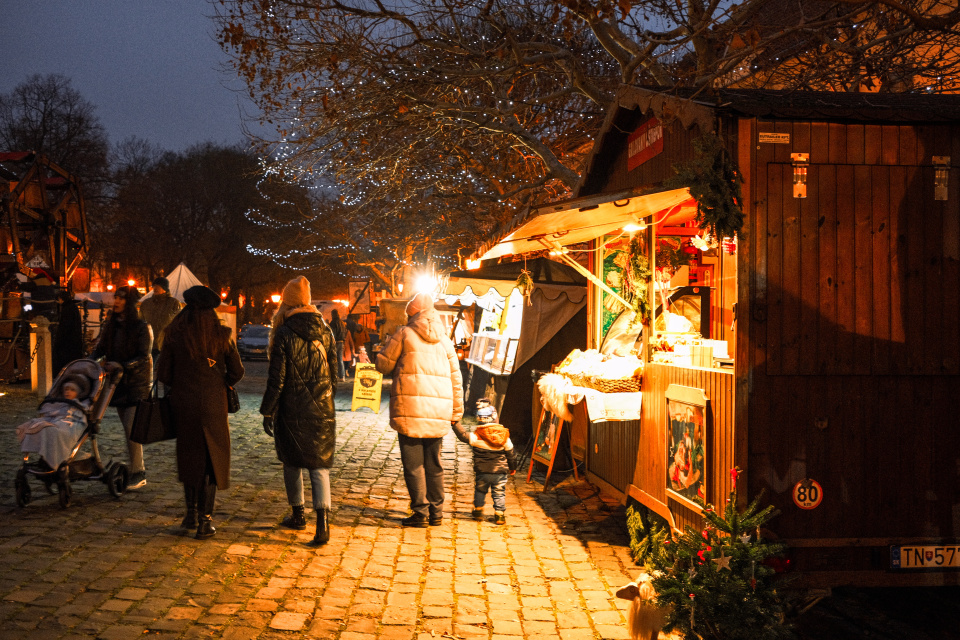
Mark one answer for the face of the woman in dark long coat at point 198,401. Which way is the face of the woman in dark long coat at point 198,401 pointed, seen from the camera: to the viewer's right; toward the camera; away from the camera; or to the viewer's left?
away from the camera

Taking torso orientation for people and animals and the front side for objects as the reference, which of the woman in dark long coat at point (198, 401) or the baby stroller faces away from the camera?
the woman in dark long coat

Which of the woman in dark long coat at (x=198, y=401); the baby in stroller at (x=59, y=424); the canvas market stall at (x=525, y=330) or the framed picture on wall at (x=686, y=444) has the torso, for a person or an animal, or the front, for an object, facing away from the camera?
the woman in dark long coat

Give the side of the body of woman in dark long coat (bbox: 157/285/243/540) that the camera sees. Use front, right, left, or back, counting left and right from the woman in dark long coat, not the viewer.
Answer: back

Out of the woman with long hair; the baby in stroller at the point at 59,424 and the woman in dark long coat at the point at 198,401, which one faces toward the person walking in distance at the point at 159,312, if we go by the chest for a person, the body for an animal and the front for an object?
the woman in dark long coat

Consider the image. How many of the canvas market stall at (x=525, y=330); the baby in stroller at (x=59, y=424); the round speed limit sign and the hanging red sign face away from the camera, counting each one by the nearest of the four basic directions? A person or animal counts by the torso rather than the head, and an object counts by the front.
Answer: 0

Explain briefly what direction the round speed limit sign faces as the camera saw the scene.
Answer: facing the viewer

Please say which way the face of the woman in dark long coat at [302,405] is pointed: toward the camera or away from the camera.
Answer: away from the camera

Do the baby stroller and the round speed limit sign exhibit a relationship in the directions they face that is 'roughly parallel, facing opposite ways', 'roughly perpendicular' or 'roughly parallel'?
roughly parallel

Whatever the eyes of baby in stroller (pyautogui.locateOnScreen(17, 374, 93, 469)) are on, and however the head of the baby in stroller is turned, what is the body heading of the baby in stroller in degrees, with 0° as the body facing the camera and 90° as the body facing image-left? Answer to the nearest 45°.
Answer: approximately 45°

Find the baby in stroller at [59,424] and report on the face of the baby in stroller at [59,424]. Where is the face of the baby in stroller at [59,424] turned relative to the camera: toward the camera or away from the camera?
toward the camera

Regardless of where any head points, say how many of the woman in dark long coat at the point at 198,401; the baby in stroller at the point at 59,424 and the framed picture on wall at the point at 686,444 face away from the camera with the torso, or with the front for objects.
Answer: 1

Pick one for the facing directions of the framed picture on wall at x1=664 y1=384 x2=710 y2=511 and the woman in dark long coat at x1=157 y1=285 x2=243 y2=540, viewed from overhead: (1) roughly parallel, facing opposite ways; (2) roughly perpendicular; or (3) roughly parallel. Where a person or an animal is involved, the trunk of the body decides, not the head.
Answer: roughly perpendicular

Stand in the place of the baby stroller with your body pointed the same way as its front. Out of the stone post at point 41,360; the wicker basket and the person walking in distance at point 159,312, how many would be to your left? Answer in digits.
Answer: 1

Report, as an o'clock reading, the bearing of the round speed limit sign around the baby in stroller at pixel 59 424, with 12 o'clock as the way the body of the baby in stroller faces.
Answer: The round speed limit sign is roughly at 9 o'clock from the baby in stroller.
